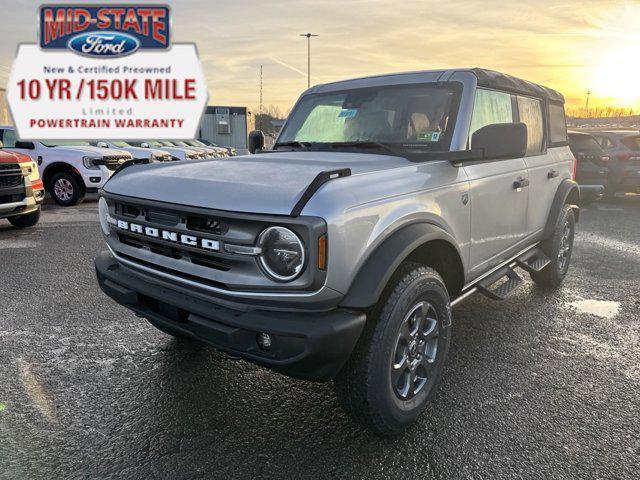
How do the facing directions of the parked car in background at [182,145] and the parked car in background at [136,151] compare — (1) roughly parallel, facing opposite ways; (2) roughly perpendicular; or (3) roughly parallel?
roughly parallel

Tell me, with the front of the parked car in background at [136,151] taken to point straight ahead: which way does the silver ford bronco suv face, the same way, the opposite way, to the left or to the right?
to the right

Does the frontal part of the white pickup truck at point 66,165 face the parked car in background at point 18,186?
no

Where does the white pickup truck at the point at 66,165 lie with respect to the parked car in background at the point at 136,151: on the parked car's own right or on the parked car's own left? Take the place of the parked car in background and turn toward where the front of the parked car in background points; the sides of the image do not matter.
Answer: on the parked car's own right

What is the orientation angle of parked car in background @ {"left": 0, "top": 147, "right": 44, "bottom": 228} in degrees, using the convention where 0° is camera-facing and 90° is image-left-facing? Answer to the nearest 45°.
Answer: approximately 0°

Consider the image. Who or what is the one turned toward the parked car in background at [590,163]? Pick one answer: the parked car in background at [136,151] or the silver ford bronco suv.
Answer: the parked car in background at [136,151]

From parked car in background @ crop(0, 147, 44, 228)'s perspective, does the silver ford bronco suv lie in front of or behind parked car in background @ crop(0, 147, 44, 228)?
in front

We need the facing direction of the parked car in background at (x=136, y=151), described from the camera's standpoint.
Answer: facing the viewer and to the right of the viewer

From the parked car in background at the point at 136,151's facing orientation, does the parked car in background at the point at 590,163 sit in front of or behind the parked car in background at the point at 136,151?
in front

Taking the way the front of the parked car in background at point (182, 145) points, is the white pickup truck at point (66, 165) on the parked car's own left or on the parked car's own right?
on the parked car's own right
